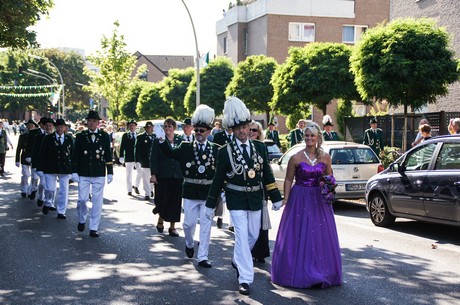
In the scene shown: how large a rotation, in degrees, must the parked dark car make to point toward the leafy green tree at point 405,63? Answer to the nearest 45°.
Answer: approximately 45° to its right

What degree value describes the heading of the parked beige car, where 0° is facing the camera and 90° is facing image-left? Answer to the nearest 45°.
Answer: approximately 135°

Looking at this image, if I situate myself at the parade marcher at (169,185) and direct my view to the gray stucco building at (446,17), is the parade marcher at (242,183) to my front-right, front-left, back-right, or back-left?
back-right

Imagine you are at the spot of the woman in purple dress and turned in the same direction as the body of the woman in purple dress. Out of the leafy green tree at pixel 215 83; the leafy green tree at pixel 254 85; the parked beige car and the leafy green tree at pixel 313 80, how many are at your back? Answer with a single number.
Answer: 4

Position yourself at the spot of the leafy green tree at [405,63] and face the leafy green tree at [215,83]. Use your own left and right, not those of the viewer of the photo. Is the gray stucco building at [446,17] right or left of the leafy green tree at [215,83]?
right

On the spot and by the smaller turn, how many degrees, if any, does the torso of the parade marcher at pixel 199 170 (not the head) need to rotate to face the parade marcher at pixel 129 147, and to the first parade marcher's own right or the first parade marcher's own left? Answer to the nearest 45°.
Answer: approximately 180°

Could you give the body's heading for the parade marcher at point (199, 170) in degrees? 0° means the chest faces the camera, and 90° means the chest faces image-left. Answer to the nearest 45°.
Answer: approximately 0°

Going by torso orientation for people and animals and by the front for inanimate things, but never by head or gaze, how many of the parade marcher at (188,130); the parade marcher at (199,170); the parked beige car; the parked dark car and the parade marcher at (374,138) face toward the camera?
3

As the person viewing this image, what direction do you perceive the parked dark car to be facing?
facing away from the viewer and to the left of the viewer

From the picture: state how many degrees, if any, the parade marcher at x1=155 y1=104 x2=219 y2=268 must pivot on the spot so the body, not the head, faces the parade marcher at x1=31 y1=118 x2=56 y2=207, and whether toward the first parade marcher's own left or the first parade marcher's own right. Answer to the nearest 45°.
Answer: approximately 135° to the first parade marcher's own right
